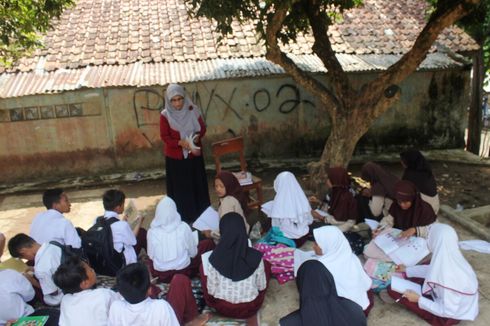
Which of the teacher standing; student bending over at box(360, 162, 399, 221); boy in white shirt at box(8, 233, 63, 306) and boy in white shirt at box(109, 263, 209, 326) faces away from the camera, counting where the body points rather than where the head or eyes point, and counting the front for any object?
boy in white shirt at box(109, 263, 209, 326)

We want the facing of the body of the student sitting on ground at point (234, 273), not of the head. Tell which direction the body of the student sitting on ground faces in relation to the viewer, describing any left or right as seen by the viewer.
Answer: facing away from the viewer

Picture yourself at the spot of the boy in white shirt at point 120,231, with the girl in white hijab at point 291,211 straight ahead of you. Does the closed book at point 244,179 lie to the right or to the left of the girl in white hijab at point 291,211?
left

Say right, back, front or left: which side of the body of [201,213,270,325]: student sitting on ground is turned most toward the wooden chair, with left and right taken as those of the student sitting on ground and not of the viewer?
front

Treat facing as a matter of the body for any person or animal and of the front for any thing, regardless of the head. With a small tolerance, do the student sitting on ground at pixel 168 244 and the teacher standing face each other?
yes

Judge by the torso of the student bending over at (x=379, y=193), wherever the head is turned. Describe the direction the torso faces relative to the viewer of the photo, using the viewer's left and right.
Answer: facing to the left of the viewer

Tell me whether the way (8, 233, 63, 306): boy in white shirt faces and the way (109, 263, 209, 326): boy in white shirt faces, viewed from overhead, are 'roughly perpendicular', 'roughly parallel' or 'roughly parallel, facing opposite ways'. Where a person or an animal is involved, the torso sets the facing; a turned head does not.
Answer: roughly perpendicular

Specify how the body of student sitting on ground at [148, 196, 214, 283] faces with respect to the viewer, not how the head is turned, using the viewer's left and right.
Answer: facing away from the viewer

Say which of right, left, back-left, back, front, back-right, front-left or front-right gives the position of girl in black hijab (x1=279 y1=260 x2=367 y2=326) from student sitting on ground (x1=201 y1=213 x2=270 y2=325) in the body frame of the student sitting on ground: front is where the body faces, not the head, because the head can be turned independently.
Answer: back-right

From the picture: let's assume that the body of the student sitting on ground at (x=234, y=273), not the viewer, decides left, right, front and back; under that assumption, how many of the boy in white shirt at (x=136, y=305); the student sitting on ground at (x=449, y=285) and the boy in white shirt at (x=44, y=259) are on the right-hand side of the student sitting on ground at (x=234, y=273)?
1

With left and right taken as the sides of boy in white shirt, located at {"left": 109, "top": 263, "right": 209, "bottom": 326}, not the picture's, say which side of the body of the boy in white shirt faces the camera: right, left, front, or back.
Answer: back

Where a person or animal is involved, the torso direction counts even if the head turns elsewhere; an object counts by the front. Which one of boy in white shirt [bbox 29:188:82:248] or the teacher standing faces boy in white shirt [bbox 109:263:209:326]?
the teacher standing

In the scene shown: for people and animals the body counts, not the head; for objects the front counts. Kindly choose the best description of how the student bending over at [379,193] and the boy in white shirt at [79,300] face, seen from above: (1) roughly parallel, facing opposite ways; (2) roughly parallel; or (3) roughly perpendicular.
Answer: roughly perpendicular

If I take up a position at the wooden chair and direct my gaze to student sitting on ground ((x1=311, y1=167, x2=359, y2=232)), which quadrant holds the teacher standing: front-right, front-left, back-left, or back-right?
back-right

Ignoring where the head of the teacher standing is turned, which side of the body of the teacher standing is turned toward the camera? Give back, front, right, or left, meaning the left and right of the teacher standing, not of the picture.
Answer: front
